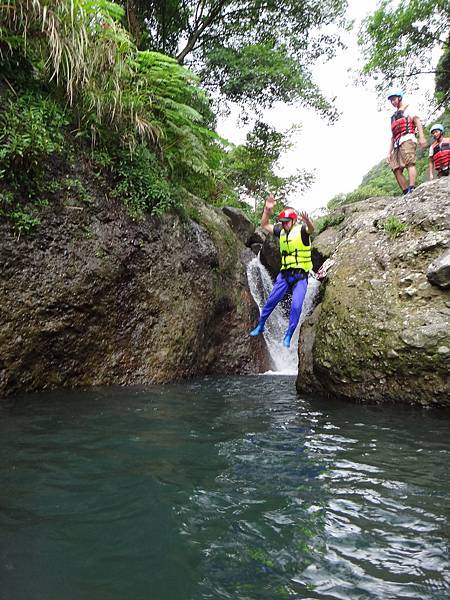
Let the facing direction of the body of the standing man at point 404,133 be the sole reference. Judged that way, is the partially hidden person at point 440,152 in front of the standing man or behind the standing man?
behind

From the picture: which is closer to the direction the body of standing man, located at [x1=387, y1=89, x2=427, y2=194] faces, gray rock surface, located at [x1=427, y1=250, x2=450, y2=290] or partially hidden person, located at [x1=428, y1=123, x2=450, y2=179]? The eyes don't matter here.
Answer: the gray rock surface

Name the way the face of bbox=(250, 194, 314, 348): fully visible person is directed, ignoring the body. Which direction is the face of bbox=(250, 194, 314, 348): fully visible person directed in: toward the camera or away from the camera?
toward the camera

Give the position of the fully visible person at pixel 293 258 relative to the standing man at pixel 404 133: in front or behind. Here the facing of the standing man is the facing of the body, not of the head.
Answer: in front

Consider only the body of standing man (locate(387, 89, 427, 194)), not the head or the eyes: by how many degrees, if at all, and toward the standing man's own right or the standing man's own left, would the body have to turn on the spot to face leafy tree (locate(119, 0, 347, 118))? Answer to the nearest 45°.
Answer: approximately 90° to the standing man's own right

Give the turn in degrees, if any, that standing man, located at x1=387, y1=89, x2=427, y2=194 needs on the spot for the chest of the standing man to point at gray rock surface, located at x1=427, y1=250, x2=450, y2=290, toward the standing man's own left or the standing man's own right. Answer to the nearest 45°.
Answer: approximately 45° to the standing man's own left

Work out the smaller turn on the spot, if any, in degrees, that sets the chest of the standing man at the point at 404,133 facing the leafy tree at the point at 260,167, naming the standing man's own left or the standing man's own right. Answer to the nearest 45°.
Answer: approximately 90° to the standing man's own right

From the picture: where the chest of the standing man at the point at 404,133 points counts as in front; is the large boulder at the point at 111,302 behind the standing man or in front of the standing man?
in front

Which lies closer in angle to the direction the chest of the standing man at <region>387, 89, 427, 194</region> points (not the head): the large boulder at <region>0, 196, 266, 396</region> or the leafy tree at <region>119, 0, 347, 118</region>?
the large boulder

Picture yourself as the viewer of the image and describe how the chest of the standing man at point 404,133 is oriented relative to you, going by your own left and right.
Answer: facing the viewer and to the left of the viewer
